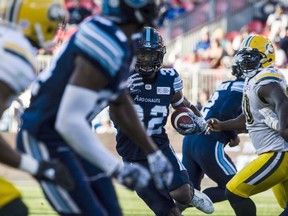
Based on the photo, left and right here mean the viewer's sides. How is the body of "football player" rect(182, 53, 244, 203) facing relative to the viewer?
facing away from the viewer and to the right of the viewer

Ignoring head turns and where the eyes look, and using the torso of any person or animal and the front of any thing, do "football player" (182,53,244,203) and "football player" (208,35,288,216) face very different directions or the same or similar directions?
very different directions

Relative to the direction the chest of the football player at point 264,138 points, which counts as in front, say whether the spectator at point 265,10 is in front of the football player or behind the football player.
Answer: behind

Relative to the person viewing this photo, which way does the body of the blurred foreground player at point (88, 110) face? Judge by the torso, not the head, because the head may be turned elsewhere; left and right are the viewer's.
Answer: facing to the right of the viewer

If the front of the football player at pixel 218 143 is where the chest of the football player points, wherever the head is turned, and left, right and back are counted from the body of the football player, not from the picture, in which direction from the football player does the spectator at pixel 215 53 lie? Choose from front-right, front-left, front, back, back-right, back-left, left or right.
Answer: front-left

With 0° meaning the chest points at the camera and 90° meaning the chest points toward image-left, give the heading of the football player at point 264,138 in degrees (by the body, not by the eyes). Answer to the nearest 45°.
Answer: approximately 45°

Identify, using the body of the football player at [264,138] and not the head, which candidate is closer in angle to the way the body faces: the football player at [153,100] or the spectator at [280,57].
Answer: the football player

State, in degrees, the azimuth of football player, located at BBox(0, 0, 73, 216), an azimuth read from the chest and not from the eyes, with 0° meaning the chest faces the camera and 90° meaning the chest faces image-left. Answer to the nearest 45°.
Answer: approximately 225°
